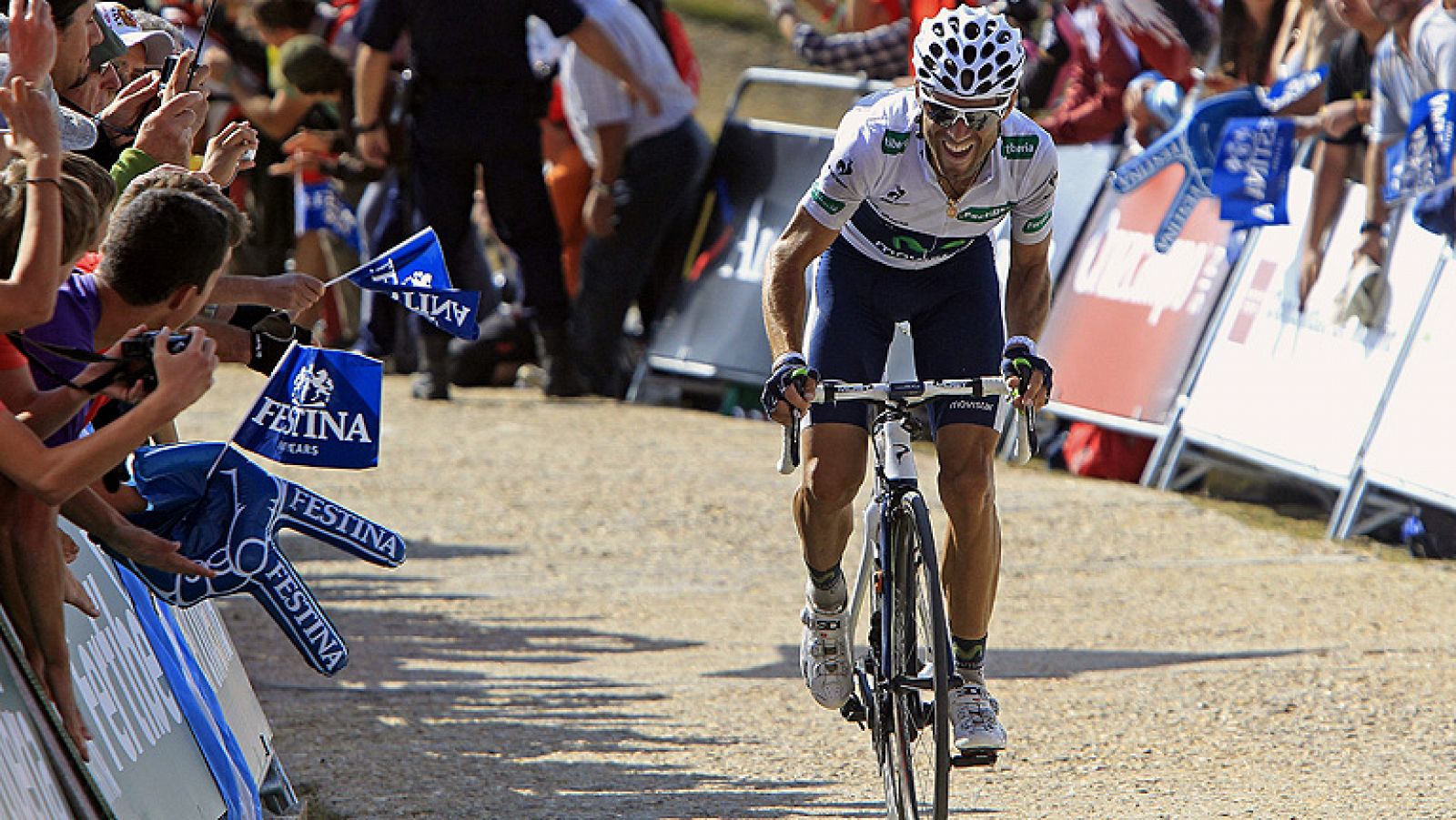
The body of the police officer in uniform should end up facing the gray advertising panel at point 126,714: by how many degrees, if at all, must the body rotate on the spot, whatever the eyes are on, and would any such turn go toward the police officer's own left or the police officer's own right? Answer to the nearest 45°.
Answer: approximately 180°

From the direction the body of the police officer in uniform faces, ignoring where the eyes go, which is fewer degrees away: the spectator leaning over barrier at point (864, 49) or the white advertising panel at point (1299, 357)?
the spectator leaning over barrier

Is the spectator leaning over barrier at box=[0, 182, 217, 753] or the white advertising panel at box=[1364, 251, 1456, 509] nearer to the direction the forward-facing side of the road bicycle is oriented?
the spectator leaning over barrier

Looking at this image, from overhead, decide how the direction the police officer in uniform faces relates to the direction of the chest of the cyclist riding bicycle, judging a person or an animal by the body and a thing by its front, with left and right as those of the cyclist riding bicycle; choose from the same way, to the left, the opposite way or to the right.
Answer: the opposite way
